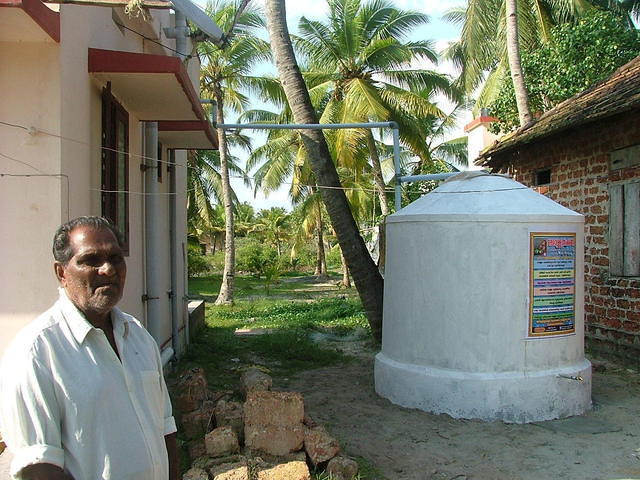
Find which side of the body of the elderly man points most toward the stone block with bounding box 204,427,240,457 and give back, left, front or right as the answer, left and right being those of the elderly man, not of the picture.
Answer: left

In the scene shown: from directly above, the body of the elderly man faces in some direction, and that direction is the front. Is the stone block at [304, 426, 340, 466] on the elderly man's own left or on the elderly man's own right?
on the elderly man's own left

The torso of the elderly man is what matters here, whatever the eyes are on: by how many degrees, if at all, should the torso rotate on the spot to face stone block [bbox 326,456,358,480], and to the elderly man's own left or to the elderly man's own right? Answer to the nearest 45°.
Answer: approximately 90° to the elderly man's own left

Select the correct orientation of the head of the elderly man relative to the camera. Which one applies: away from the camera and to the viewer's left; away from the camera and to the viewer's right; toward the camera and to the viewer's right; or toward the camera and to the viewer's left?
toward the camera and to the viewer's right

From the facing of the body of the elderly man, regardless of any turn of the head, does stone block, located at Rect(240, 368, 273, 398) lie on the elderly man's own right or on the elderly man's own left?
on the elderly man's own left

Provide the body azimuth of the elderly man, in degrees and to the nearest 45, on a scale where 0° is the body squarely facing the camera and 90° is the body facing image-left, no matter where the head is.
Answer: approximately 315°

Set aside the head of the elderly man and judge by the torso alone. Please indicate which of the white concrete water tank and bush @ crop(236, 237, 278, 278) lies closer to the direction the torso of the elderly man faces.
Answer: the white concrete water tank

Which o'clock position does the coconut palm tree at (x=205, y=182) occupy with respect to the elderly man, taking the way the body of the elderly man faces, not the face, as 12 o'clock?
The coconut palm tree is roughly at 8 o'clock from the elderly man.

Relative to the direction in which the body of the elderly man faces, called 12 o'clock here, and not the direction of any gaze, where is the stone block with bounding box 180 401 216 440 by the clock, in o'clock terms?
The stone block is roughly at 8 o'clock from the elderly man.
